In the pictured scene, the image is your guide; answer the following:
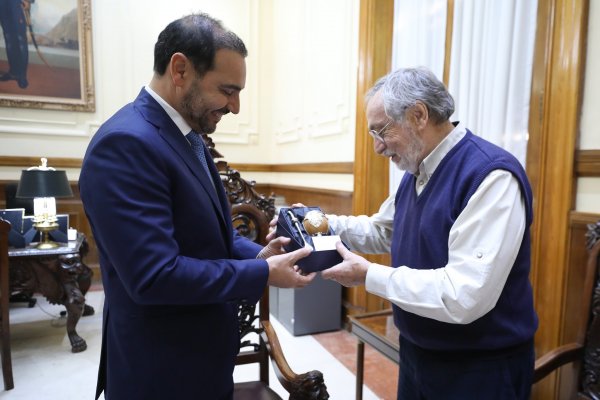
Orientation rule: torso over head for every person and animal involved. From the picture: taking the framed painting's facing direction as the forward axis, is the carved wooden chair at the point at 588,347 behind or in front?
in front

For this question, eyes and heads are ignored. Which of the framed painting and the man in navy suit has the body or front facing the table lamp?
the framed painting

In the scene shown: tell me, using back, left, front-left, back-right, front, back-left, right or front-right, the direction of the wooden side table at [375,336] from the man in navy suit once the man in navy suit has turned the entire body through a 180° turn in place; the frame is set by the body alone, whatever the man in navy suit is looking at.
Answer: back-right

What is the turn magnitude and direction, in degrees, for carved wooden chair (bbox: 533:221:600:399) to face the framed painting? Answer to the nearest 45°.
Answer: approximately 45° to its right

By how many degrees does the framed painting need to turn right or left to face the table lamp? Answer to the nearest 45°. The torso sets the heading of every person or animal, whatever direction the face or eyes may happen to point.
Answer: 0° — it already faces it

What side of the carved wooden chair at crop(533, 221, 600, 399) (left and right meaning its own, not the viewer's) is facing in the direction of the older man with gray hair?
front

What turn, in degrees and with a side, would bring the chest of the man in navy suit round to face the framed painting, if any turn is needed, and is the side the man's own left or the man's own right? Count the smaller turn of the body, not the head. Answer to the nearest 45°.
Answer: approximately 90° to the man's own left

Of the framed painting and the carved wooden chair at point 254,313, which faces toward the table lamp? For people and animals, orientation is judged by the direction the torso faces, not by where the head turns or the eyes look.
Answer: the framed painting

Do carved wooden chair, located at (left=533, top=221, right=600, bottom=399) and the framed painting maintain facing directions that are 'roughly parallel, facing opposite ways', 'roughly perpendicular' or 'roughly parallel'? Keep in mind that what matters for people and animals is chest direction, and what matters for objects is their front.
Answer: roughly perpendicular

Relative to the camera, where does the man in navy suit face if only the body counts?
to the viewer's right

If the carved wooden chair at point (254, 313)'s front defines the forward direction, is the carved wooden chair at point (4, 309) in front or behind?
behind
